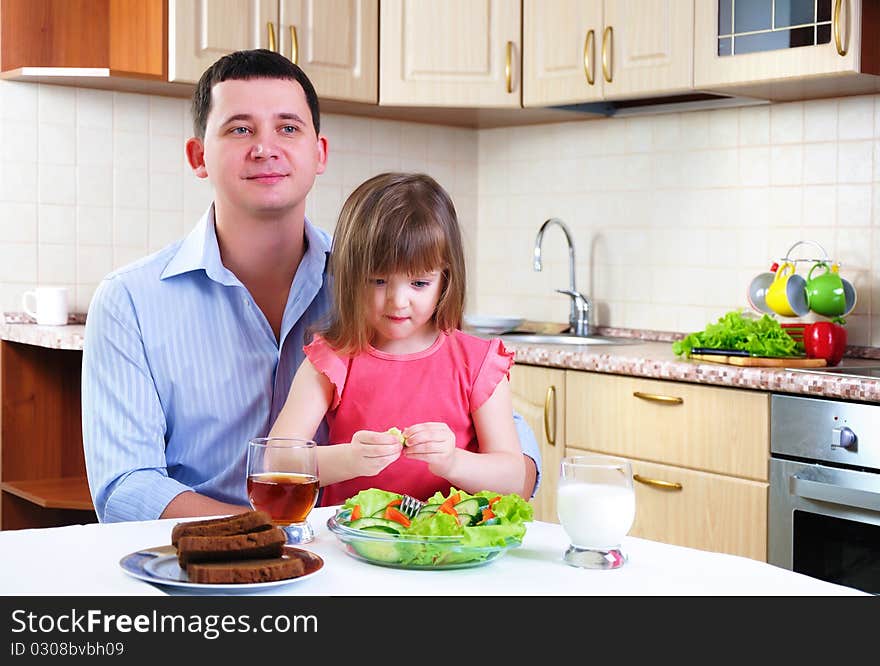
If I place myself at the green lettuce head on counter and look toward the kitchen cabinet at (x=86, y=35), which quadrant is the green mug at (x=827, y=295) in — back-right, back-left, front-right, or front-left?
back-right

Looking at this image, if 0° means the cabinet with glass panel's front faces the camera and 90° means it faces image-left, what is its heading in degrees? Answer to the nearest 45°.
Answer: approximately 45°

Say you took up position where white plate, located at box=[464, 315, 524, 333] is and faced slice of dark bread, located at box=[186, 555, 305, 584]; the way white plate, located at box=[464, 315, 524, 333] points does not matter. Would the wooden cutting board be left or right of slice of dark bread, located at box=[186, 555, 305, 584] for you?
left

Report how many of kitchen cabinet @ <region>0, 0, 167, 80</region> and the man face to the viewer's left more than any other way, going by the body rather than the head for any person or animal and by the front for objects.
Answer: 0

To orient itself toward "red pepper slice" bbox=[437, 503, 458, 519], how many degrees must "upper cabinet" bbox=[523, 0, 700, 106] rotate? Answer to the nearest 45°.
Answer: approximately 45° to its left

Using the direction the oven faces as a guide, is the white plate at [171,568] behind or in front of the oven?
in front

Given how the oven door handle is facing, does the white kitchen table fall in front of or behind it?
in front

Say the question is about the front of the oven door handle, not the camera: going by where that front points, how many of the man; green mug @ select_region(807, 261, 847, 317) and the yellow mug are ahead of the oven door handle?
1

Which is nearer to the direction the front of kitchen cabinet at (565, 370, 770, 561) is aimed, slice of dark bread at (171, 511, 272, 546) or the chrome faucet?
the slice of dark bread

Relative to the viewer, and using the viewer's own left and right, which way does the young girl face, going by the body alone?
facing the viewer

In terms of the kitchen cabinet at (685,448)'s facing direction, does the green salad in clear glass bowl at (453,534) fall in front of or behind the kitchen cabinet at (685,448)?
in front

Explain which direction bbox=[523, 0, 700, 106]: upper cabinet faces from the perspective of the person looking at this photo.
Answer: facing the viewer and to the left of the viewer

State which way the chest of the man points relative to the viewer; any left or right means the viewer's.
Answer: facing the viewer and to the right of the viewer
